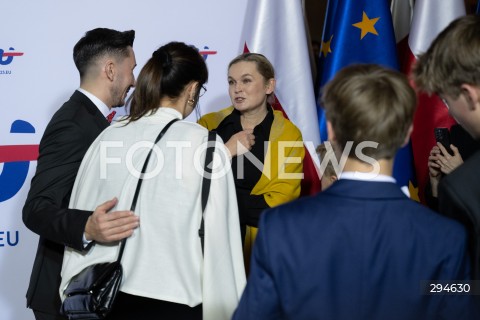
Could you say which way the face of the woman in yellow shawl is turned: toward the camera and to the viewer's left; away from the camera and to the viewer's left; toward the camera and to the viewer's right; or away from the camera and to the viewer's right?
toward the camera and to the viewer's left

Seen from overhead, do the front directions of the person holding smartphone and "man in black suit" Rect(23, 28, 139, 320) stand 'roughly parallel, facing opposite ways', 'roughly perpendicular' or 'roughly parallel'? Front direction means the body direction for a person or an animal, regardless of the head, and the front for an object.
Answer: roughly parallel, facing opposite ways

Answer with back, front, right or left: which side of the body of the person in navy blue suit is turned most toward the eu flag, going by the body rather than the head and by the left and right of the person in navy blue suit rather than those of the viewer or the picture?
front

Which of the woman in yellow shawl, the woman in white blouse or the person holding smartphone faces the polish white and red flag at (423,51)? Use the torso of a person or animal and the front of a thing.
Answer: the woman in white blouse

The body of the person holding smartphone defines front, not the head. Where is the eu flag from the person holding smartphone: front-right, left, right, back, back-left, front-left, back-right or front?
right

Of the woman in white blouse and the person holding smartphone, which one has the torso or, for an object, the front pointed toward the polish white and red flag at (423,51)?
the woman in white blouse

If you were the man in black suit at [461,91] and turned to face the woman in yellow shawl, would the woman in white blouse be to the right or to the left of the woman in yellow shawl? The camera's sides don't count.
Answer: left

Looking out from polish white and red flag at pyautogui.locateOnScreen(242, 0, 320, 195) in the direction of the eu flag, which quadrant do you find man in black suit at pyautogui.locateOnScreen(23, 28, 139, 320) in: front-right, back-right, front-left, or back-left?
back-right

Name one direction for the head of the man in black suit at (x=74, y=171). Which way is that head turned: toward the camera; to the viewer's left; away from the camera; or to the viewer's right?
to the viewer's right

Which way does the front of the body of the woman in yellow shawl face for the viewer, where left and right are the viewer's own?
facing the viewer and to the left of the viewer

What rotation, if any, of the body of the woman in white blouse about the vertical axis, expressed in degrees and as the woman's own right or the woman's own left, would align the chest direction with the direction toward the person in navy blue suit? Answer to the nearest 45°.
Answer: approximately 90° to the woman's own right

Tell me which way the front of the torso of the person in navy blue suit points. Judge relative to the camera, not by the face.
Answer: away from the camera

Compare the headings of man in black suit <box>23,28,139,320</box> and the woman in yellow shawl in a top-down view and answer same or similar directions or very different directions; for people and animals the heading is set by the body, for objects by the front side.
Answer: very different directions

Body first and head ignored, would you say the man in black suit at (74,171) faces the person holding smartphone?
yes

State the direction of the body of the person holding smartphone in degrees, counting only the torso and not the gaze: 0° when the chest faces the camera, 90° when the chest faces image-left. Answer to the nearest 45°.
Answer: approximately 45°

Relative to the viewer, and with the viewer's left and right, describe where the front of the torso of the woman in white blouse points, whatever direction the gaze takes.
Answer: facing away from the viewer and to the right of the viewer

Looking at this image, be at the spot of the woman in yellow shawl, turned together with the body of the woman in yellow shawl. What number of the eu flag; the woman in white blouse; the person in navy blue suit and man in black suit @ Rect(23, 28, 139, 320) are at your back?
1

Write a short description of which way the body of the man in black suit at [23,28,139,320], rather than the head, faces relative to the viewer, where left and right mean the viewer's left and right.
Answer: facing to the right of the viewer

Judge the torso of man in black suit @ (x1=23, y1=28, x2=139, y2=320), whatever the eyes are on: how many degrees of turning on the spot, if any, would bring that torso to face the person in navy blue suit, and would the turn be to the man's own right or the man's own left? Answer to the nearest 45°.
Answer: approximately 45° to the man's own right

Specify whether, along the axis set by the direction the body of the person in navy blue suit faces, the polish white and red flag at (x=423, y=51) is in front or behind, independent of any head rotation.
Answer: in front
